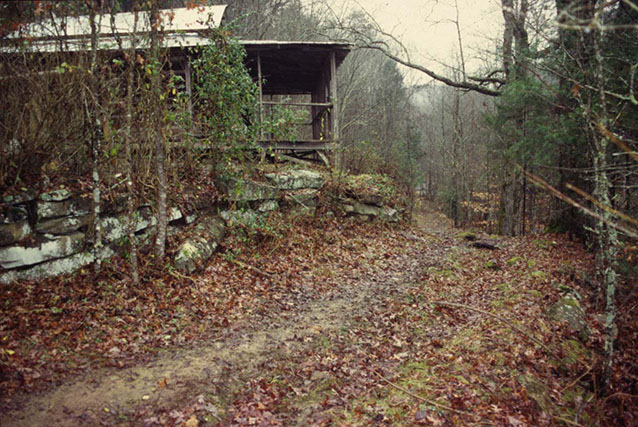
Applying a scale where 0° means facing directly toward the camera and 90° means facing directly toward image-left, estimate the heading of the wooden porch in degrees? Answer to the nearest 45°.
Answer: approximately 0°

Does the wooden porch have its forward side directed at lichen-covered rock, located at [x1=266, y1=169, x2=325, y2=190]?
yes
